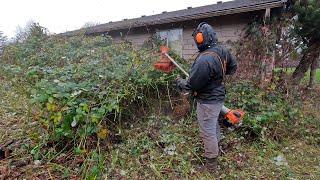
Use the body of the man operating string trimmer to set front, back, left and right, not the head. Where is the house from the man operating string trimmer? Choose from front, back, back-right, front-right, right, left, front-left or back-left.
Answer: front-right

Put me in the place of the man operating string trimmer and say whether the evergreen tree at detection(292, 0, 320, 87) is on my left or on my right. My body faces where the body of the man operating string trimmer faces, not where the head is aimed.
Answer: on my right

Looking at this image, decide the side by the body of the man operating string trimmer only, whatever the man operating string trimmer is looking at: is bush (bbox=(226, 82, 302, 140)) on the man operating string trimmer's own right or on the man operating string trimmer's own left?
on the man operating string trimmer's own right

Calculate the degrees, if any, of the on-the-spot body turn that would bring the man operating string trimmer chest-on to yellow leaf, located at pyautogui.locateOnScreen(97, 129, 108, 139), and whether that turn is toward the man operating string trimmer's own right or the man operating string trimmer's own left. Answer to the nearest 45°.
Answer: approximately 45° to the man operating string trimmer's own left

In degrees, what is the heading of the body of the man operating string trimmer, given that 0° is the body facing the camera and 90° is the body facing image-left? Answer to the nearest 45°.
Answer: approximately 135°

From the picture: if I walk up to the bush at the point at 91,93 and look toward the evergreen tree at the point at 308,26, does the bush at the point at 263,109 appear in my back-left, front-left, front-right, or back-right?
front-right

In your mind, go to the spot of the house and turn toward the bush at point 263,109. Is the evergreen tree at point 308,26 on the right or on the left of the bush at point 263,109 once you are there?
left
